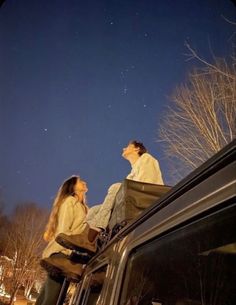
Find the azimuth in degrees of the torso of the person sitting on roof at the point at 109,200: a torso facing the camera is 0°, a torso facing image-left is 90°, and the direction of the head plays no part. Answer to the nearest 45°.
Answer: approximately 90°

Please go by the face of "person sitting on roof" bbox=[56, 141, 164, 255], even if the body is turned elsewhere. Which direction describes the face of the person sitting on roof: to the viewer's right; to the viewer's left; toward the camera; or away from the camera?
to the viewer's left

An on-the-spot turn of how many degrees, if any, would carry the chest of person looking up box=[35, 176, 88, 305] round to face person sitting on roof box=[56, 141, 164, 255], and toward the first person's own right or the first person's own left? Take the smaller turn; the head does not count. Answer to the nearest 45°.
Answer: approximately 45° to the first person's own right

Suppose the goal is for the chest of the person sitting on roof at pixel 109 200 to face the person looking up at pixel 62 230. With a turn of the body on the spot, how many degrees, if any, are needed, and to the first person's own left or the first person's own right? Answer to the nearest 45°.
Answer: approximately 45° to the first person's own right

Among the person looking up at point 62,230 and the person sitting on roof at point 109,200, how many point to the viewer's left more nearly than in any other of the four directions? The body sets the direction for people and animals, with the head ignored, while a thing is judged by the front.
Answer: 1

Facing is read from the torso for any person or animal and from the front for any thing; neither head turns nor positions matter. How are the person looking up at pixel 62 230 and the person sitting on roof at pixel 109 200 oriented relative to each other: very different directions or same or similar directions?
very different directions

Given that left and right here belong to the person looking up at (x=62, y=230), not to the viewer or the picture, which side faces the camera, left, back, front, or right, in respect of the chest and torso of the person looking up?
right

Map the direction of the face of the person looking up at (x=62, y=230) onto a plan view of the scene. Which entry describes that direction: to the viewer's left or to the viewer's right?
to the viewer's right
